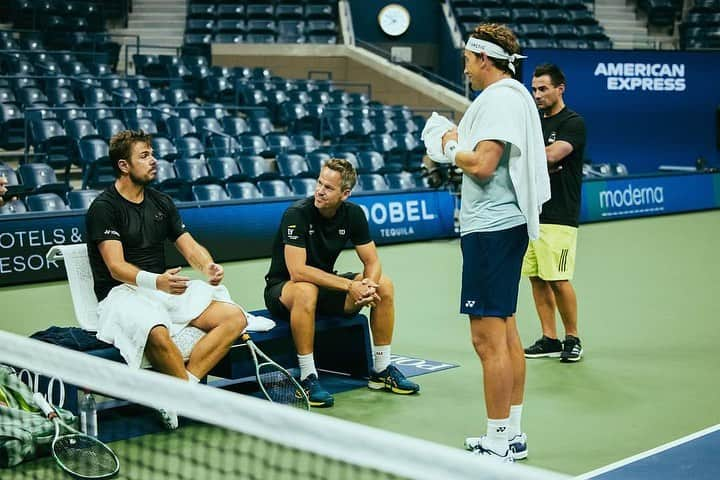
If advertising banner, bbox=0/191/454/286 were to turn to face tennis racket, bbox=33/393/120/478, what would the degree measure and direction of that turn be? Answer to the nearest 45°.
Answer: approximately 45° to its right

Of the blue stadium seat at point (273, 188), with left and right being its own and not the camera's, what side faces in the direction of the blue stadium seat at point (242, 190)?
right

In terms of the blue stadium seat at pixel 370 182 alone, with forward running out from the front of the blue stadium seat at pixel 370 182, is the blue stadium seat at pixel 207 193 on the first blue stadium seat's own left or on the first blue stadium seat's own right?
on the first blue stadium seat's own right

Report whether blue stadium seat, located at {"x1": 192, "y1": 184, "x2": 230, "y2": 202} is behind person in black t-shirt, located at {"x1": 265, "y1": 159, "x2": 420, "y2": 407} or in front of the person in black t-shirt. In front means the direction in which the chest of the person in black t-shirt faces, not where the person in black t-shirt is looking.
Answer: behind

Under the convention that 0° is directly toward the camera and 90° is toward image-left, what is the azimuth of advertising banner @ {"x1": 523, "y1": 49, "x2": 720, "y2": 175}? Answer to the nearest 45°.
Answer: approximately 0°

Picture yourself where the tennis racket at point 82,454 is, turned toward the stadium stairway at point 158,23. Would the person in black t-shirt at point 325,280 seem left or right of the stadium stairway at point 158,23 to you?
right

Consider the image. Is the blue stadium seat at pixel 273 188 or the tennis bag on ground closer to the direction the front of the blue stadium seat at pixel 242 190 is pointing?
the tennis bag on ground

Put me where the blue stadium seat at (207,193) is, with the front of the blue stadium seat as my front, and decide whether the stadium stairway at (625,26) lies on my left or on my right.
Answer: on my left

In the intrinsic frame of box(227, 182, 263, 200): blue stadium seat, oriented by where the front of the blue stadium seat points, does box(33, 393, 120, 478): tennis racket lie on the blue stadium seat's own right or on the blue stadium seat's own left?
on the blue stadium seat's own right

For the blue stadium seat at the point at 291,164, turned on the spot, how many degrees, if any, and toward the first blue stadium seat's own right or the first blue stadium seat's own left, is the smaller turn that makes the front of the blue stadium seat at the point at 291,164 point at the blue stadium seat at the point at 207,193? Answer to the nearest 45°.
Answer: approximately 90° to the first blue stadium seat's own right
